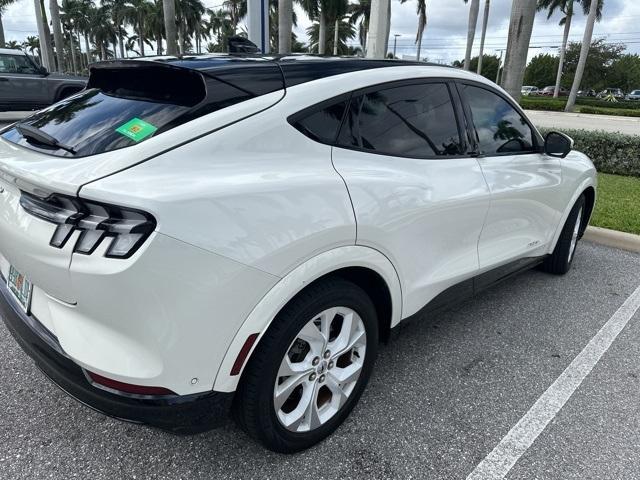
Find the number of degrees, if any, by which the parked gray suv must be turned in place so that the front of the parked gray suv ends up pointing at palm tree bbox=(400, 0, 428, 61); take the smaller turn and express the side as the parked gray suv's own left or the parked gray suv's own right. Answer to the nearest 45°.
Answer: approximately 45° to the parked gray suv's own left

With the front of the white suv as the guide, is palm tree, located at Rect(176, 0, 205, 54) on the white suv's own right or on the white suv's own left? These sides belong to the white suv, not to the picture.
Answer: on the white suv's own left

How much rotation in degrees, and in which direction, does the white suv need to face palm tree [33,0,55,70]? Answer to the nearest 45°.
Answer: approximately 90° to its left

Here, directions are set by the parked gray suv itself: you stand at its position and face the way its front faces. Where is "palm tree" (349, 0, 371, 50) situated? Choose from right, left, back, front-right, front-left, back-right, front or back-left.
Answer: front-left

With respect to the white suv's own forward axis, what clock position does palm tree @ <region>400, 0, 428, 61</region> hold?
The palm tree is roughly at 11 o'clock from the white suv.

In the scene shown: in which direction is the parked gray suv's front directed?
to the viewer's right

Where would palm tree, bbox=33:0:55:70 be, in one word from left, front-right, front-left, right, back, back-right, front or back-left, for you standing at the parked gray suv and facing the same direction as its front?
left

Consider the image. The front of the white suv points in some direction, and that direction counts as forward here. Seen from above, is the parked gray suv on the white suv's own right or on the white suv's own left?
on the white suv's own left

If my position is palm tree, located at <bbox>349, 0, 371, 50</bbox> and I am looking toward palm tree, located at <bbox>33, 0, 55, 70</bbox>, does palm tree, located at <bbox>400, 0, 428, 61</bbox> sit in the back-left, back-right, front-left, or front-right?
back-left

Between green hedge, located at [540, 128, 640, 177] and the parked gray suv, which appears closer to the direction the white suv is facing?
the green hedge

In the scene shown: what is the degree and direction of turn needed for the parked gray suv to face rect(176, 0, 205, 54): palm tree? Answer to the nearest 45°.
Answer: approximately 90° to its left

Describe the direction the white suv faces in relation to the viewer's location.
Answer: facing away from the viewer and to the right of the viewer

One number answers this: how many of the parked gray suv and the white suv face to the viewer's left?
0
